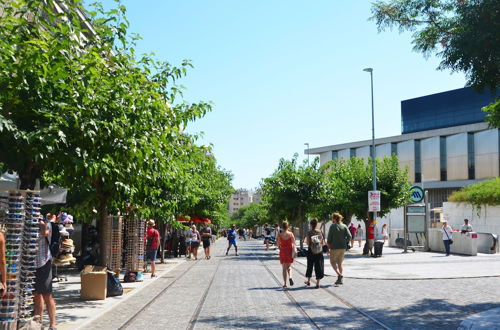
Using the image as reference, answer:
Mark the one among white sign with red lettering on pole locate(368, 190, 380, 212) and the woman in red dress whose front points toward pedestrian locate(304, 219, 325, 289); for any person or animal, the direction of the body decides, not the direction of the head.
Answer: the white sign with red lettering on pole

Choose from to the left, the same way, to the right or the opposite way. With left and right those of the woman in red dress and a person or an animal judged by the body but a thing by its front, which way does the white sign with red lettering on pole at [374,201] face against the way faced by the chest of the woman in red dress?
the opposite way

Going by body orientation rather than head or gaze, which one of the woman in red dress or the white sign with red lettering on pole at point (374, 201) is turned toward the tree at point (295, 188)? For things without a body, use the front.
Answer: the woman in red dress

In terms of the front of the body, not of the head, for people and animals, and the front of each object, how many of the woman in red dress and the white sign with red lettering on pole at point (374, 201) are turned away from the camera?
1

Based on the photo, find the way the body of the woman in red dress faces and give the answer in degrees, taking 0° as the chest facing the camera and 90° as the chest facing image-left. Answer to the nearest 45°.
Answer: approximately 180°

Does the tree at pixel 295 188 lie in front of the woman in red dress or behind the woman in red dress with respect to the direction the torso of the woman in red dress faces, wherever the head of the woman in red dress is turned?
in front

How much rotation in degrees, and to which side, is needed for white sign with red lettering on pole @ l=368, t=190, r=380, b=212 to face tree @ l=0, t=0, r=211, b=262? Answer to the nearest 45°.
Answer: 0° — it already faces it

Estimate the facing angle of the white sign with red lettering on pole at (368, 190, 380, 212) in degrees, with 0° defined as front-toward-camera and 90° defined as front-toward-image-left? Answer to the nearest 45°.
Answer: approximately 0°

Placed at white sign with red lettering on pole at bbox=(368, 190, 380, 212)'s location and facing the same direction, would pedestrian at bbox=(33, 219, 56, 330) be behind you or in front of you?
in front

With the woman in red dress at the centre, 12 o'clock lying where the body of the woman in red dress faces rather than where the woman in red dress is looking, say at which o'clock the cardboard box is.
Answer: The cardboard box is roughly at 8 o'clock from the woman in red dress.

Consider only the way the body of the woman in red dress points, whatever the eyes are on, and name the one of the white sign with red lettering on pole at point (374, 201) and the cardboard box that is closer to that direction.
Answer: the white sign with red lettering on pole

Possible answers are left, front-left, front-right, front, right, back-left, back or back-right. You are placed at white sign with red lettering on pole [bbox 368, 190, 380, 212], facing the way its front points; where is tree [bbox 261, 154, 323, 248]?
back-right
